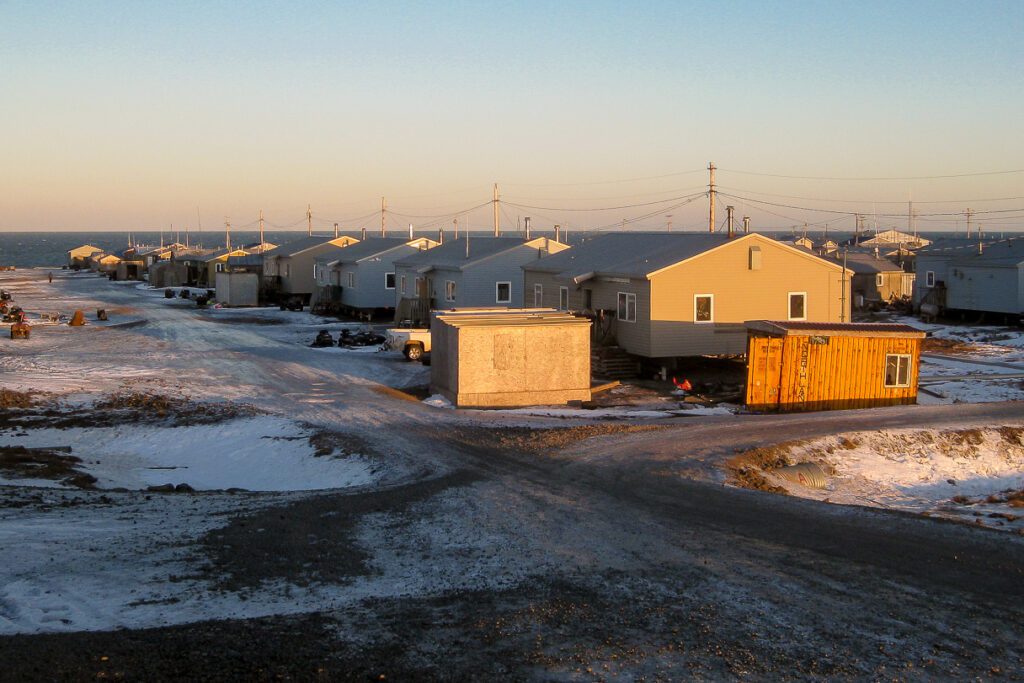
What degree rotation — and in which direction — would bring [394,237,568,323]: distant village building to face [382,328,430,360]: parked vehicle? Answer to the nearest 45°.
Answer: approximately 45° to its left

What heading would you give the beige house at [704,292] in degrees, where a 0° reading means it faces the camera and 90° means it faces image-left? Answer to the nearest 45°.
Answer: approximately 45°

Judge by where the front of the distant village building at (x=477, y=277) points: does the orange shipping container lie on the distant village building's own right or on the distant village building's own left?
on the distant village building's own left

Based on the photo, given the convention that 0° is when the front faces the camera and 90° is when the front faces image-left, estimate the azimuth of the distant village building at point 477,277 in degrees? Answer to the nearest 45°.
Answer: approximately 45°
